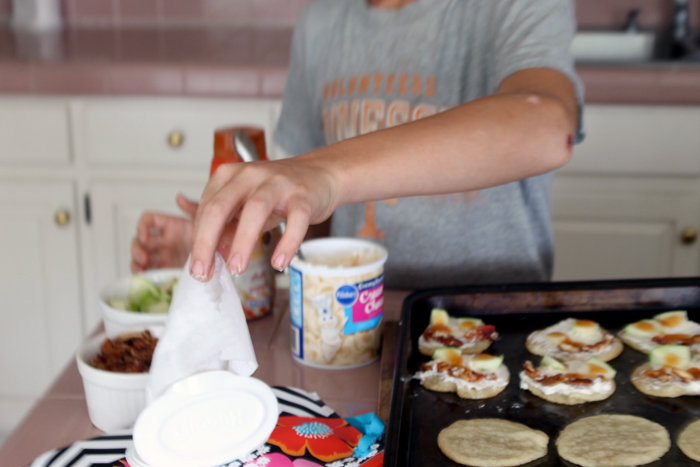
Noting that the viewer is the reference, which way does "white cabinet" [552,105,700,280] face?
facing the viewer

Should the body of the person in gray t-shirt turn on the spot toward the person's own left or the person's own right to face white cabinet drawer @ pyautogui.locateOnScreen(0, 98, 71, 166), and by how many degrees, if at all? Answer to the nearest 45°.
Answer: approximately 90° to the person's own right

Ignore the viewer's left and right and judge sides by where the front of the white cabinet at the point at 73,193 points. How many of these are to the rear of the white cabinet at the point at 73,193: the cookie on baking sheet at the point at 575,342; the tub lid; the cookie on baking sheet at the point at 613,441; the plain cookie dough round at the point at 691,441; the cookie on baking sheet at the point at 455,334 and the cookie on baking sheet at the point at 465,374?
0

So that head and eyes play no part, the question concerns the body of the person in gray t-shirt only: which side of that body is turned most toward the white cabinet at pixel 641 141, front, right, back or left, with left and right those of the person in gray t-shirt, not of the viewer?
back

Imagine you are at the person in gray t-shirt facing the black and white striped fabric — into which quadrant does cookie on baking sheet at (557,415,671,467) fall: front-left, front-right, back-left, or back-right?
front-left

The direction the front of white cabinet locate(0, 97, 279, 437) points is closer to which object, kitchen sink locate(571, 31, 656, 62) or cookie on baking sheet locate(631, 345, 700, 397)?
the cookie on baking sheet

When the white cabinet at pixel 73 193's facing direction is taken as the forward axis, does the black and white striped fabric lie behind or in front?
in front

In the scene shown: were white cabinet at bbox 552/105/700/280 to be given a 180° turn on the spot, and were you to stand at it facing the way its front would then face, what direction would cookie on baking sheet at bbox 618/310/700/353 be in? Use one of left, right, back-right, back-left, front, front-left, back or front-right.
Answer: back

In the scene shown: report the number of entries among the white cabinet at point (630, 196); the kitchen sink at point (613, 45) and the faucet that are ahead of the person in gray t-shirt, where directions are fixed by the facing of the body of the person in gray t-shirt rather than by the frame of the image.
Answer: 0

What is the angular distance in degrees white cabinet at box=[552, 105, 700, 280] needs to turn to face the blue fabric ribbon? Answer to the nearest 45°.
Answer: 0° — it already faces it

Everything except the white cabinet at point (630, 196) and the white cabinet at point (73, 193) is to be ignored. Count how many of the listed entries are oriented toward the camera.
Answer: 2

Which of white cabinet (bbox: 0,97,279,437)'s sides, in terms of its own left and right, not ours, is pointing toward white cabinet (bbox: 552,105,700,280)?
left

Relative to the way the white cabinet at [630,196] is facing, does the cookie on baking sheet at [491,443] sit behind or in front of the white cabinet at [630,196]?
in front

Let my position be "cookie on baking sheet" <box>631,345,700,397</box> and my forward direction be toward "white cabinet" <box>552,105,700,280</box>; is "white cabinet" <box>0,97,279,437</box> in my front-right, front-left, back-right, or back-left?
front-left

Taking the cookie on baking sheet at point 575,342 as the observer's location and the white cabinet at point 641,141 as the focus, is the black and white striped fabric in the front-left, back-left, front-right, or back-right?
back-left

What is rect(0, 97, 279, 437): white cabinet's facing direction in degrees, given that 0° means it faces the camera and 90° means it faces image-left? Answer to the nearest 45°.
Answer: approximately 0°

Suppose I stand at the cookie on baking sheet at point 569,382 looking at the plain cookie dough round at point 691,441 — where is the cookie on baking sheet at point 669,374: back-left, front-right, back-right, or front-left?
front-left

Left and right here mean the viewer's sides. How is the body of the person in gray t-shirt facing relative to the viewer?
facing the viewer and to the left of the viewer
